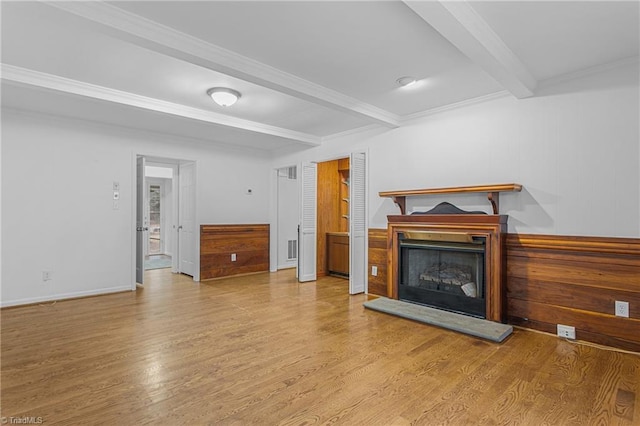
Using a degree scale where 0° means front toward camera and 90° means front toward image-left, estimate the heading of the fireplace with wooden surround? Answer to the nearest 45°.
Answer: approximately 45°

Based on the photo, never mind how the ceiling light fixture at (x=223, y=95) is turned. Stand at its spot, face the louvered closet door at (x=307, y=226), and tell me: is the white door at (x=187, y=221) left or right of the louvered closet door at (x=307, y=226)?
left

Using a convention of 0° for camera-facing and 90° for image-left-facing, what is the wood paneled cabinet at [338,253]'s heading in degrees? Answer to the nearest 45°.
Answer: approximately 45°

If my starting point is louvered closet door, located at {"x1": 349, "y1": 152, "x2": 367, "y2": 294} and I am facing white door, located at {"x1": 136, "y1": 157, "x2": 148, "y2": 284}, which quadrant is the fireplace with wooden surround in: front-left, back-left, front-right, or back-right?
back-left

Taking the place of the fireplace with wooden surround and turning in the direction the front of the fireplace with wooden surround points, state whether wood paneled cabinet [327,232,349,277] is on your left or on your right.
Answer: on your right

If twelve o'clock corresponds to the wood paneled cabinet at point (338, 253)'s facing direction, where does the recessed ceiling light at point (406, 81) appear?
The recessed ceiling light is roughly at 10 o'clock from the wood paneled cabinet.
